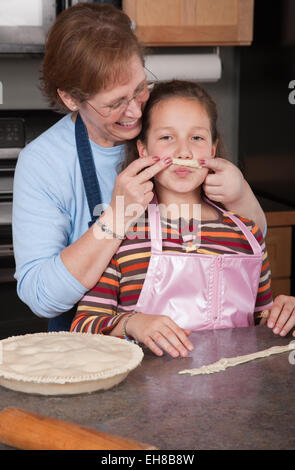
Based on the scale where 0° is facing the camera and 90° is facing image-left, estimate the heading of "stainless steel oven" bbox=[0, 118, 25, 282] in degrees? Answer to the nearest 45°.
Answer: approximately 0°

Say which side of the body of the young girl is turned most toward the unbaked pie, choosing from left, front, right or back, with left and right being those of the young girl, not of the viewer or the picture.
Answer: front

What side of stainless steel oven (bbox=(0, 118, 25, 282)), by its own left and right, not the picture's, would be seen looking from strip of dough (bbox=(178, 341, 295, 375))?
front

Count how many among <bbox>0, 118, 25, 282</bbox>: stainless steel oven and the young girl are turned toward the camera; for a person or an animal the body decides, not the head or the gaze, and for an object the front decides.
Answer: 2

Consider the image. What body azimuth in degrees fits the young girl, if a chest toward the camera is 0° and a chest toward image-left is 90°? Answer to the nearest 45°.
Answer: approximately 0°

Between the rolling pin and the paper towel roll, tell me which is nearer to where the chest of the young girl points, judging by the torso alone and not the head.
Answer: the rolling pin

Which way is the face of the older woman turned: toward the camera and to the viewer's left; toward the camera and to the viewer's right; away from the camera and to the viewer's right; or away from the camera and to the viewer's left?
toward the camera and to the viewer's right

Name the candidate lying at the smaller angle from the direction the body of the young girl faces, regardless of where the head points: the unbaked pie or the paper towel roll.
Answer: the unbaked pie

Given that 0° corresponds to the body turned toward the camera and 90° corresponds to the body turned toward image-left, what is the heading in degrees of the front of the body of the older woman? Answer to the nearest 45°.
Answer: approximately 315°

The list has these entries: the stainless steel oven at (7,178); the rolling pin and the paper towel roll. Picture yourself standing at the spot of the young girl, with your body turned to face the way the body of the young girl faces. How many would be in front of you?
1

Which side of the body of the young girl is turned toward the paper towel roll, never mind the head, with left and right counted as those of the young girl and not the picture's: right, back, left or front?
back

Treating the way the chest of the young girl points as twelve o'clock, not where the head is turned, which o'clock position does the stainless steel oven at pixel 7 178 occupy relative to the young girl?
The stainless steel oven is roughly at 5 o'clock from the young girl.
